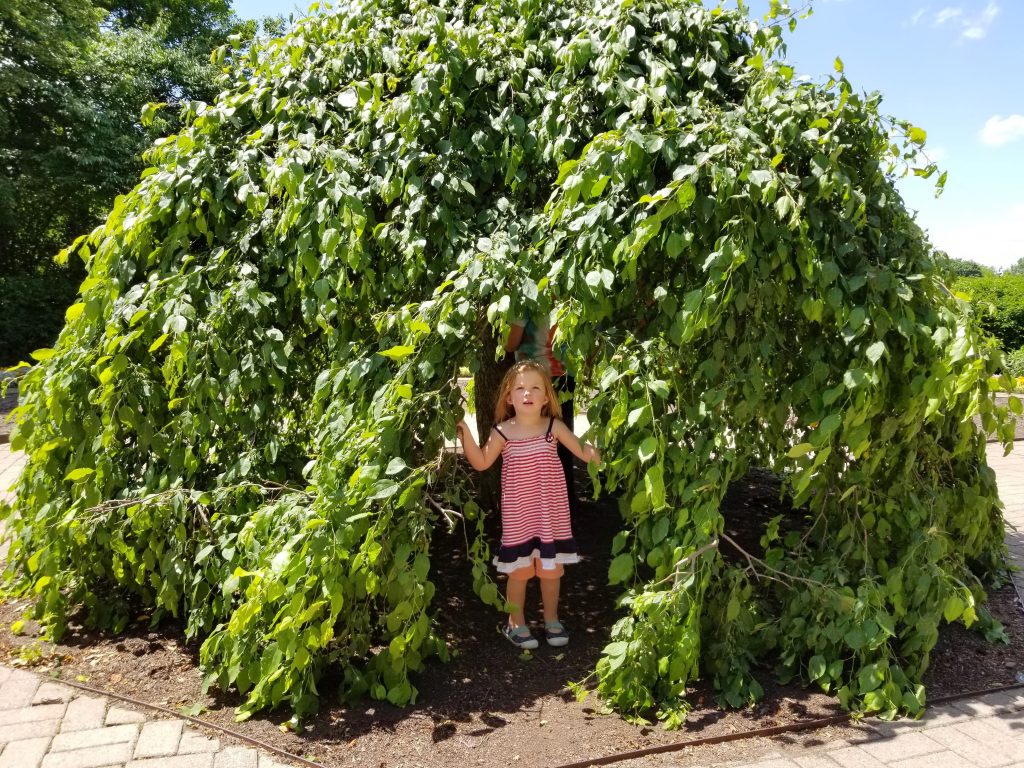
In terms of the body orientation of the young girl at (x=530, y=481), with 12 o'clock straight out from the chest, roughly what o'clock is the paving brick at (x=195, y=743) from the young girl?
The paving brick is roughly at 2 o'clock from the young girl.

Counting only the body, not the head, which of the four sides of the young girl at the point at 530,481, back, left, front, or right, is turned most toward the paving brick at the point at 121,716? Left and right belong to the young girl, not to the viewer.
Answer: right

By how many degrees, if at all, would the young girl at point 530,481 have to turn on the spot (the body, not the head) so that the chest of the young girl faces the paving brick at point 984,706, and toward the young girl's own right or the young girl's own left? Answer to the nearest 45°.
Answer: approximately 90° to the young girl's own left

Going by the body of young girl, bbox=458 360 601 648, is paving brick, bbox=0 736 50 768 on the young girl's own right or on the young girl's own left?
on the young girl's own right

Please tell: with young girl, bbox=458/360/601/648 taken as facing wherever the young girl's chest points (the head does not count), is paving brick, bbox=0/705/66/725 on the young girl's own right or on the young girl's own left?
on the young girl's own right

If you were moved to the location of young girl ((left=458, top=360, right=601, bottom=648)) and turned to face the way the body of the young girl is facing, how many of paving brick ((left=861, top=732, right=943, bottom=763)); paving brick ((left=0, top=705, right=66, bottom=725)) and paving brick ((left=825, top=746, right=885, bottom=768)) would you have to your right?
1

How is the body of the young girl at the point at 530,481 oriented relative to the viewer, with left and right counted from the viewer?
facing the viewer

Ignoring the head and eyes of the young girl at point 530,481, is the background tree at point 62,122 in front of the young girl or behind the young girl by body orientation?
behind

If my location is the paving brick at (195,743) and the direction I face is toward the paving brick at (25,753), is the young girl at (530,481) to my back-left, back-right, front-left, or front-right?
back-right

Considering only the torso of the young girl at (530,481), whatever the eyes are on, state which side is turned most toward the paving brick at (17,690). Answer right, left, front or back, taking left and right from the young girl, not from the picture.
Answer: right

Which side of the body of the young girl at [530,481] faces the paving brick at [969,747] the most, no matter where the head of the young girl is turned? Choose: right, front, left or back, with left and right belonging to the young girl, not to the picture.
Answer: left
